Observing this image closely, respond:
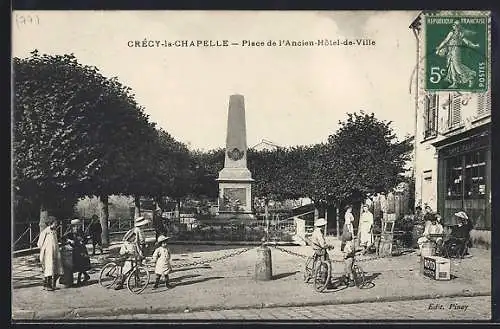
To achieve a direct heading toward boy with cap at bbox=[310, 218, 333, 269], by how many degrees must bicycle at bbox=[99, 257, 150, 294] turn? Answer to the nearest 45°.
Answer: approximately 45° to its left

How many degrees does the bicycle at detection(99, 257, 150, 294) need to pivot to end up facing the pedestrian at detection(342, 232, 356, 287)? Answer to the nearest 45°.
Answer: approximately 45° to its left

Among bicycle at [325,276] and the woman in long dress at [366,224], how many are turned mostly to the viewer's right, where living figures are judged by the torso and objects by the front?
0

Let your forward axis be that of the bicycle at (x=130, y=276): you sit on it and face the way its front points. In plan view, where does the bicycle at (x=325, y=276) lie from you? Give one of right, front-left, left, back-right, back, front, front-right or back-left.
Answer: front-left

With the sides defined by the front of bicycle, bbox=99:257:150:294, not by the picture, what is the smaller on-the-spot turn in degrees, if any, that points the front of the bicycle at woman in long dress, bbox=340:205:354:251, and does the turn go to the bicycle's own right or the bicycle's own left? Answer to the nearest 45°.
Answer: approximately 45° to the bicycle's own left

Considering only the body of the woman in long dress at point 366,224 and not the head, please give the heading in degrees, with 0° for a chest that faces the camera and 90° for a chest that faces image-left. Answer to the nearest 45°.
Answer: approximately 0°

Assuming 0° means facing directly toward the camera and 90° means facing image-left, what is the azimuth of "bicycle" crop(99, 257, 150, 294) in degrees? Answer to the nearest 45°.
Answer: approximately 315°

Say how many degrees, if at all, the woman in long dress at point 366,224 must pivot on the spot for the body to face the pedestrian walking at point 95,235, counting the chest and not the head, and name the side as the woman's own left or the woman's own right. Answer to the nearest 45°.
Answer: approximately 90° to the woman's own right

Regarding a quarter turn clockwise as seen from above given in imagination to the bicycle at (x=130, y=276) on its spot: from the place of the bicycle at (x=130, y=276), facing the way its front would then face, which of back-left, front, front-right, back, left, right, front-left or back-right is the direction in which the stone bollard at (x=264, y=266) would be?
back-left
